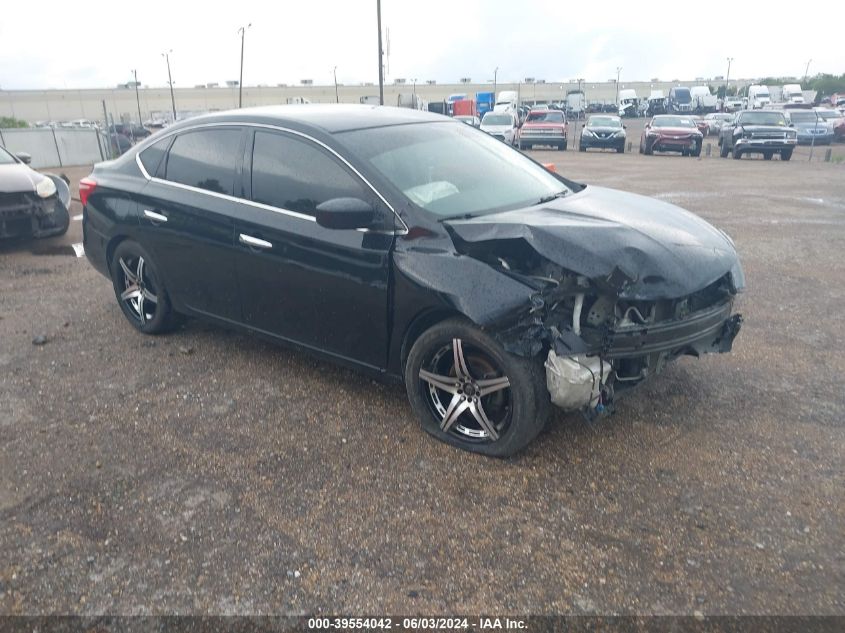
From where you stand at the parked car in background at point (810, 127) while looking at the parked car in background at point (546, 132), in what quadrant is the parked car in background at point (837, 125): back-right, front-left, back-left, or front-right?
back-right

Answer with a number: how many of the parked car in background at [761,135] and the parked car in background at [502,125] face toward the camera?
2

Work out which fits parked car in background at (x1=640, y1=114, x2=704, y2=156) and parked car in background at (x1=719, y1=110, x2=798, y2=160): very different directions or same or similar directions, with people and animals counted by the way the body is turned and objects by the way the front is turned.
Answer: same or similar directions

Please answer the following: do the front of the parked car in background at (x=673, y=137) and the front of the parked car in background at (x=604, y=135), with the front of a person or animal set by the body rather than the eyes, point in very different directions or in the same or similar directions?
same or similar directions

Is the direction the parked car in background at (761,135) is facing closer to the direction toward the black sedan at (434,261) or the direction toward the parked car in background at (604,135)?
the black sedan

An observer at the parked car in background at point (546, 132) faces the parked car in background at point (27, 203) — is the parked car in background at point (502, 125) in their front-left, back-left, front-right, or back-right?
back-right

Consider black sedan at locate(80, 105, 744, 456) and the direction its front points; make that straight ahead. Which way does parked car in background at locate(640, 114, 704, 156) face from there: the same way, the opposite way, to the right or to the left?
to the right

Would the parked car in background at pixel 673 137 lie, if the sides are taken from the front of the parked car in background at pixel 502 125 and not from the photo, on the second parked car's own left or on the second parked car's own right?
on the second parked car's own left

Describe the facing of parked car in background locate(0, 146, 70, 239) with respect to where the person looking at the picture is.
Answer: facing the viewer and to the right of the viewer

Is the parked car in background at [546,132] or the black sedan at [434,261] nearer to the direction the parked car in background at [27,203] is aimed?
the black sedan

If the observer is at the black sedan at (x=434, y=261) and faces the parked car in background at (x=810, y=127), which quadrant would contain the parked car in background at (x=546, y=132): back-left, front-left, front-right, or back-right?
front-left

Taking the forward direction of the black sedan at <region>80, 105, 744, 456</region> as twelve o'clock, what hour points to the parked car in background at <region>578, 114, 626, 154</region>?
The parked car in background is roughly at 8 o'clock from the black sedan.

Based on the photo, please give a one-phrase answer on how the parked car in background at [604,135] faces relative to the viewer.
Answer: facing the viewer

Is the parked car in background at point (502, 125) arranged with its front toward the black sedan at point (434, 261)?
yes

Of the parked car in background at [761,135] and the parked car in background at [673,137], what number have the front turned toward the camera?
2

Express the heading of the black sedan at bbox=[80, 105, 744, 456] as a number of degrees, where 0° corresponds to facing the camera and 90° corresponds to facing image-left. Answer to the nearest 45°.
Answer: approximately 315°

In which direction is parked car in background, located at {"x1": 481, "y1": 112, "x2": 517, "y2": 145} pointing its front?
toward the camera

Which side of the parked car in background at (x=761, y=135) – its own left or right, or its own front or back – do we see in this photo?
front

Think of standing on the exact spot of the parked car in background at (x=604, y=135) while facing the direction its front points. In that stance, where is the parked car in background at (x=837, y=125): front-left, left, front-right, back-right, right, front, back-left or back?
back-left

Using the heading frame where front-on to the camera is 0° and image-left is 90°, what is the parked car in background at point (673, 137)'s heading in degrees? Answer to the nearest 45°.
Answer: approximately 0°
